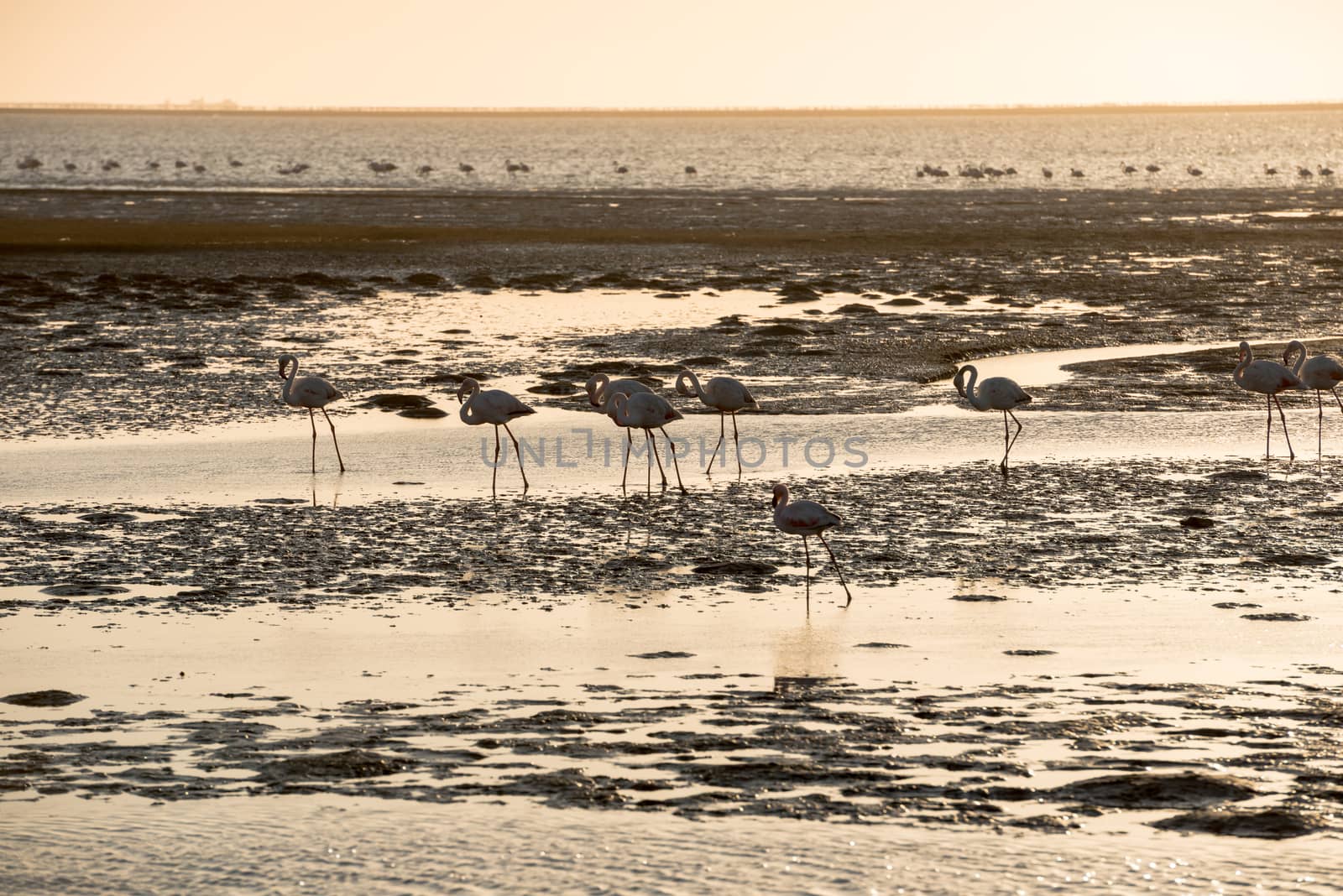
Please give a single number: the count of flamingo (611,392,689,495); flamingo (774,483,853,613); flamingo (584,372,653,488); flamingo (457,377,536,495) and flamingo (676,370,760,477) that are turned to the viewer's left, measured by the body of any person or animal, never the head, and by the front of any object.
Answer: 5

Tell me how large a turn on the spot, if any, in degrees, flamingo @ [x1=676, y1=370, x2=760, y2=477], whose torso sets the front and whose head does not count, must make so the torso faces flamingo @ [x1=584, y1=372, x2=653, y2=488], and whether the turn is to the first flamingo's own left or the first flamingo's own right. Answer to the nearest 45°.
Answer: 0° — it already faces it

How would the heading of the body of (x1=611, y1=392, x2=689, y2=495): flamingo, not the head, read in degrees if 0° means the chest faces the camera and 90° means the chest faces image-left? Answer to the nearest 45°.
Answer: approximately 90°

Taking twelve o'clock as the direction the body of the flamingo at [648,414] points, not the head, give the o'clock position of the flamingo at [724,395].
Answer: the flamingo at [724,395] is roughly at 4 o'clock from the flamingo at [648,414].

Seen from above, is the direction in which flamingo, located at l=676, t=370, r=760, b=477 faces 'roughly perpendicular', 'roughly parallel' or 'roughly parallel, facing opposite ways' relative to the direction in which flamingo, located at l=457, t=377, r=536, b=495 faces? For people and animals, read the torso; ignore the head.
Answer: roughly parallel

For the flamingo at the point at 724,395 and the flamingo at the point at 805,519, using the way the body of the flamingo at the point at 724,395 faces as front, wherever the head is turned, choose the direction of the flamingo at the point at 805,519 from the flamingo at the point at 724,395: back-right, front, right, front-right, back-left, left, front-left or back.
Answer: left

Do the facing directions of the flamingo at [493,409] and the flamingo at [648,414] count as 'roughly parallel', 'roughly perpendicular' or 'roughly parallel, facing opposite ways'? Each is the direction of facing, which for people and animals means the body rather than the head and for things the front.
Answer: roughly parallel

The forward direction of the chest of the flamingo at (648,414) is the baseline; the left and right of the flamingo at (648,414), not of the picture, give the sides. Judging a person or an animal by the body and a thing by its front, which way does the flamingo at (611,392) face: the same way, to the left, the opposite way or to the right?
the same way

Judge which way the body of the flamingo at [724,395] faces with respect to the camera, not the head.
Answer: to the viewer's left

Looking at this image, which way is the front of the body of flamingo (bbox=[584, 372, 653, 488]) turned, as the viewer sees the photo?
to the viewer's left

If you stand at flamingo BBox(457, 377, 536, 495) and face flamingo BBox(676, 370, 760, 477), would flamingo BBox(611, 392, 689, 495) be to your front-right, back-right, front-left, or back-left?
front-right

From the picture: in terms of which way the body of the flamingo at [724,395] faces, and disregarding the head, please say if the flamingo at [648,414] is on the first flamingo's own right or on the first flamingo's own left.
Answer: on the first flamingo's own left

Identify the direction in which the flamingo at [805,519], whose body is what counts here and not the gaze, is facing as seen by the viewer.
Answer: to the viewer's left

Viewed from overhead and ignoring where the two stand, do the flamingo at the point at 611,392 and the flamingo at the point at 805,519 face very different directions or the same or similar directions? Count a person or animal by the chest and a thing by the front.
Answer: same or similar directions

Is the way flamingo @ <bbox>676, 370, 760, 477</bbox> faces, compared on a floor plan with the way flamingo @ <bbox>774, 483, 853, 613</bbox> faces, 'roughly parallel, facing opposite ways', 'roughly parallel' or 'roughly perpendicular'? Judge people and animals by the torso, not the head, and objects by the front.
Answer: roughly parallel

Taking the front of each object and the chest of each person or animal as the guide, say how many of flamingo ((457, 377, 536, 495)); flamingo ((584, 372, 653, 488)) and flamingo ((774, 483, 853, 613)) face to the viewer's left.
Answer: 3

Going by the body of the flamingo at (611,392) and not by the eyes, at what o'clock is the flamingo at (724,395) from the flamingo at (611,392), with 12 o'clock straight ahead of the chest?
the flamingo at (724,395) is roughly at 6 o'clock from the flamingo at (611,392).

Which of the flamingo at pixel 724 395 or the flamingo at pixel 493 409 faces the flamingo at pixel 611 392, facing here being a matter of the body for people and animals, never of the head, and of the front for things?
the flamingo at pixel 724 395

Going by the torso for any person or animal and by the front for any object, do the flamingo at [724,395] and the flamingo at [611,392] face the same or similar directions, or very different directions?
same or similar directions
